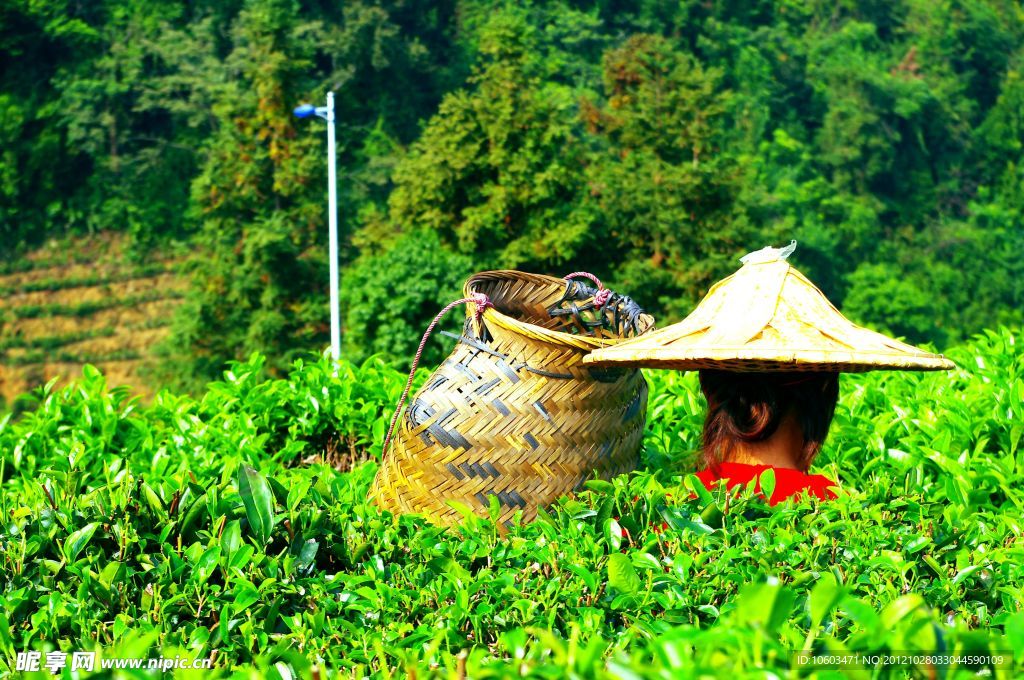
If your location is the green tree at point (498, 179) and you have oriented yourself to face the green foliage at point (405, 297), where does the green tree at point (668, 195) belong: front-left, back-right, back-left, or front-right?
back-left

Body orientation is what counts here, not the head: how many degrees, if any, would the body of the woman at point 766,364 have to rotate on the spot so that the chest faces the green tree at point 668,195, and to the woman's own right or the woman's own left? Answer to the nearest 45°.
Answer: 0° — they already face it

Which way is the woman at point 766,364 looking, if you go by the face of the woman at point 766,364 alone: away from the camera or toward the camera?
away from the camera

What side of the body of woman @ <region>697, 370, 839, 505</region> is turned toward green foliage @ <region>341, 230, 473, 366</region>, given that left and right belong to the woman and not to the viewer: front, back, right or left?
front

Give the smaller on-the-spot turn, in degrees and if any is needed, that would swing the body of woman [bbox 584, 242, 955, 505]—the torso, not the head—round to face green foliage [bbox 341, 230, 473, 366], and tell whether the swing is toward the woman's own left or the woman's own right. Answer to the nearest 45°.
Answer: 0° — they already face it

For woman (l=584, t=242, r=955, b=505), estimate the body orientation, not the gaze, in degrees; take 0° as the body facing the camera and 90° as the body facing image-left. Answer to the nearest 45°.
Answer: approximately 180°

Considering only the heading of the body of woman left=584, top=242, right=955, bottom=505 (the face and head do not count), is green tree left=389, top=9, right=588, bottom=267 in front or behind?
in front

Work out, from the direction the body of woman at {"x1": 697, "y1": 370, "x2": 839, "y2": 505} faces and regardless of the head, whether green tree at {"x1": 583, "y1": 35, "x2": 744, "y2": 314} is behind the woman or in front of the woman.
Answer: in front

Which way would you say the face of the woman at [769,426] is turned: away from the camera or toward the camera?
away from the camera
